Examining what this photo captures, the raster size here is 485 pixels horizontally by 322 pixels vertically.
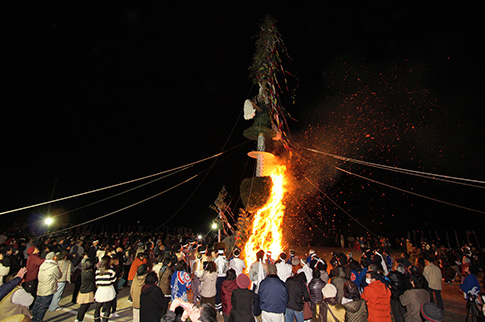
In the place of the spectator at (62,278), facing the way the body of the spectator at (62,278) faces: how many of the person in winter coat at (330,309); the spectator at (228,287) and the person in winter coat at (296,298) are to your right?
3

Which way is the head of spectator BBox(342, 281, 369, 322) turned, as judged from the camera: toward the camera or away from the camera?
away from the camera

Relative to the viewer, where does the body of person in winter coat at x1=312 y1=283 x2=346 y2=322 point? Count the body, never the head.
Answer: away from the camera

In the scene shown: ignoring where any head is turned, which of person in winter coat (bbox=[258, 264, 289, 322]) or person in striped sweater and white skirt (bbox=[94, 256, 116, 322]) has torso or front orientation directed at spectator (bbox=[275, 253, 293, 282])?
person in winter coat (bbox=[258, 264, 289, 322])

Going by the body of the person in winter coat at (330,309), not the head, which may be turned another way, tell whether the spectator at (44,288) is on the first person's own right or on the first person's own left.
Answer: on the first person's own left

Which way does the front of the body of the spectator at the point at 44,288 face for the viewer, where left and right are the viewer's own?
facing away from the viewer and to the right of the viewer

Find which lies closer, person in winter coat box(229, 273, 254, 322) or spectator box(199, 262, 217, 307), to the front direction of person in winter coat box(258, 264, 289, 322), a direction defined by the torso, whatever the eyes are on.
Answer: the spectator

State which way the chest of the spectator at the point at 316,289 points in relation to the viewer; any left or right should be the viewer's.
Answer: facing away from the viewer

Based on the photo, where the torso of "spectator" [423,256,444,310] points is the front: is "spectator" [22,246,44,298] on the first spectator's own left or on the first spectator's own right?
on the first spectator's own left

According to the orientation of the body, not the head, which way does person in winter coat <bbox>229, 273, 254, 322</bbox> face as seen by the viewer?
away from the camera

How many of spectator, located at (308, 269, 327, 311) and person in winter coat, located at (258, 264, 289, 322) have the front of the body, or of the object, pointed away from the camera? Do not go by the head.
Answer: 2

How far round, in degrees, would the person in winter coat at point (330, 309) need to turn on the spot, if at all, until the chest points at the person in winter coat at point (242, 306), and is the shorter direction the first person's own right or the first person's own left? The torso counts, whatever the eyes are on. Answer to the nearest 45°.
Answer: approximately 90° to the first person's own left

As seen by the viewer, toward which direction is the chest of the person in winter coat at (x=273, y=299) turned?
away from the camera
